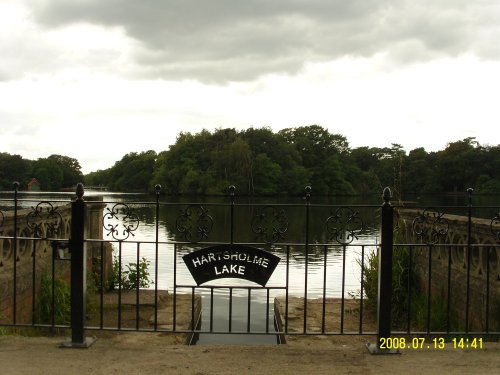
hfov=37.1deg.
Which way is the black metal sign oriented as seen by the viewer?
toward the camera

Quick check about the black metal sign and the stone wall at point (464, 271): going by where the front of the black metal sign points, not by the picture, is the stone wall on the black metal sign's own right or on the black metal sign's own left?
on the black metal sign's own left

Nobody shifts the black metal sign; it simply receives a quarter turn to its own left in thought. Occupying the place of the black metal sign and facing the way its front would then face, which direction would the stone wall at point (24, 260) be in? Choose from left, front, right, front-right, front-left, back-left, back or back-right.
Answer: back-left
